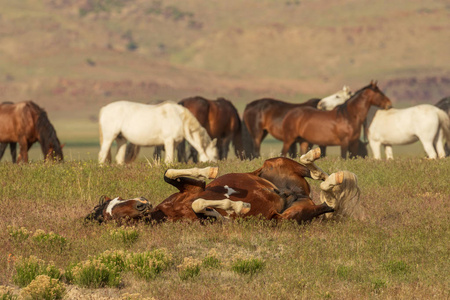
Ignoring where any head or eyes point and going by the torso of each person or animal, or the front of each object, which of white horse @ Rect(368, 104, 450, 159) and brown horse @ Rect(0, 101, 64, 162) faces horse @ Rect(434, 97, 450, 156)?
the brown horse

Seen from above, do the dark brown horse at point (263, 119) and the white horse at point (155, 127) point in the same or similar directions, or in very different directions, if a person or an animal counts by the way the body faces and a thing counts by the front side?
same or similar directions

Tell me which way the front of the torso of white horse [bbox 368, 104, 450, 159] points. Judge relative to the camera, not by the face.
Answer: to the viewer's left

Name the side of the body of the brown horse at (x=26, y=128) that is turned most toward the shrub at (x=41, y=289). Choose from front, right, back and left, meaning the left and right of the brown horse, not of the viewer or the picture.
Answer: right

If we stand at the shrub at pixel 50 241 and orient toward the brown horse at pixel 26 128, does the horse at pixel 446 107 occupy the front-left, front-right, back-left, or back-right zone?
front-right

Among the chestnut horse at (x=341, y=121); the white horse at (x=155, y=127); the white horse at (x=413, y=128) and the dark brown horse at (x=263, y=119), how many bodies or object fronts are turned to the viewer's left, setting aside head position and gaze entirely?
1

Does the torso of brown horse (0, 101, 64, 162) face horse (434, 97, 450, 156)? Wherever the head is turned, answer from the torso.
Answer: yes

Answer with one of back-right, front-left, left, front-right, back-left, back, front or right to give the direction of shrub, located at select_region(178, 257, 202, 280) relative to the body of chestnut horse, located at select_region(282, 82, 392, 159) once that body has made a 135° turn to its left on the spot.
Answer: back-left

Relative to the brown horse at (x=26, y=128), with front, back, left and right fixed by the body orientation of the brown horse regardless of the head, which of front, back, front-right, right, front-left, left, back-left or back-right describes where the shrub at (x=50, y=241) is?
right

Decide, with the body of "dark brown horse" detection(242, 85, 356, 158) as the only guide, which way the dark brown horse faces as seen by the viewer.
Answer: to the viewer's right

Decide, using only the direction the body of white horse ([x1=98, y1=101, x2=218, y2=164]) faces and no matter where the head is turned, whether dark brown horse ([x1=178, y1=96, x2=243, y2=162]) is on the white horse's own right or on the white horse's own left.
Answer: on the white horse's own left

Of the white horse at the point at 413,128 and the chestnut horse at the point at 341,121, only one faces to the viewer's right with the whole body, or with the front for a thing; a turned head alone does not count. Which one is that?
the chestnut horse

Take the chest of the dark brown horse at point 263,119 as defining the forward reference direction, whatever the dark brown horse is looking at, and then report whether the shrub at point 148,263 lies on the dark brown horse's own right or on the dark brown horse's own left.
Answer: on the dark brown horse's own right

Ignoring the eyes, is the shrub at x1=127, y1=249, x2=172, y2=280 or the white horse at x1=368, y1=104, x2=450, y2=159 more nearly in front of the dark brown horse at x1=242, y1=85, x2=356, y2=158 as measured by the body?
the white horse

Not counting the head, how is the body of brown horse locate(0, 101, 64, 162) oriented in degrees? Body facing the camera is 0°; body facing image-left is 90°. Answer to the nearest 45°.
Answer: approximately 270°
